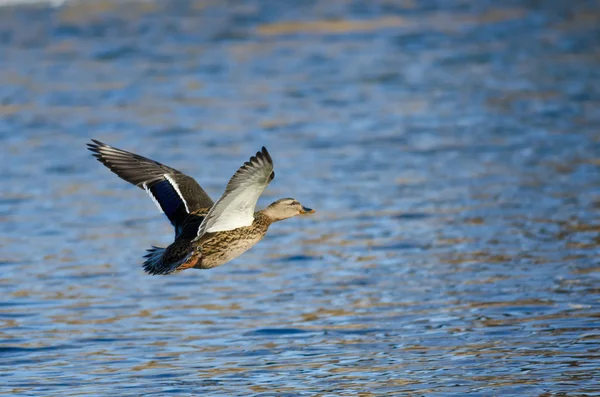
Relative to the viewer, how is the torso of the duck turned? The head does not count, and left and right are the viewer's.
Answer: facing away from the viewer and to the right of the viewer
